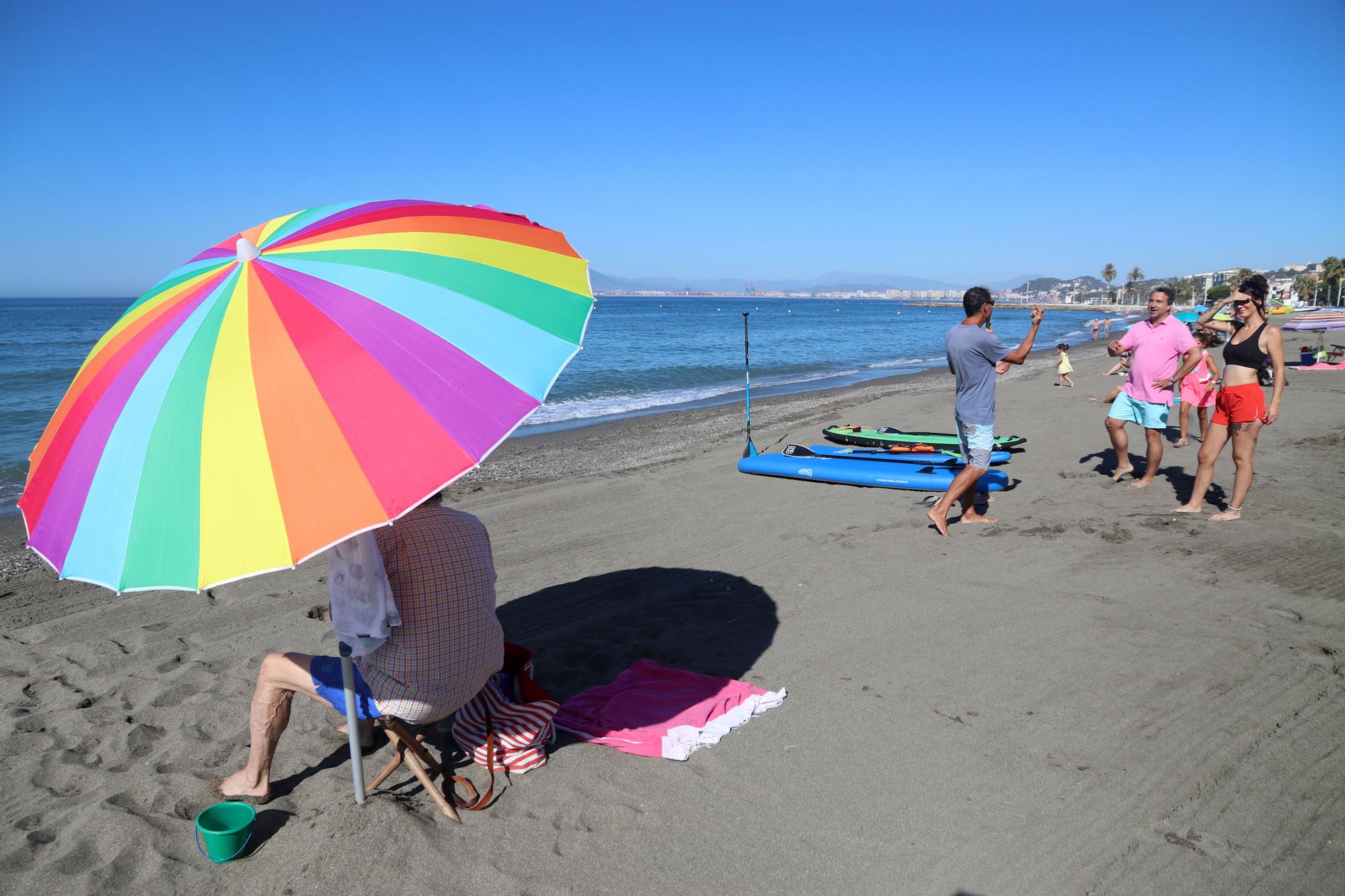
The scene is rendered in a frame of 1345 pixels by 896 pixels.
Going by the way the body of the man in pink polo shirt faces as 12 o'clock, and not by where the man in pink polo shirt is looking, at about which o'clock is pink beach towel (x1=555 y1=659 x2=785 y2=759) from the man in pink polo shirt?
The pink beach towel is roughly at 11 o'clock from the man in pink polo shirt.

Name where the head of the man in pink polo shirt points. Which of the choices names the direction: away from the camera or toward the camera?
toward the camera

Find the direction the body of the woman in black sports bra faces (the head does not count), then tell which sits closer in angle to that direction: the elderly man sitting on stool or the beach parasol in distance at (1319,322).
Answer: the elderly man sitting on stool

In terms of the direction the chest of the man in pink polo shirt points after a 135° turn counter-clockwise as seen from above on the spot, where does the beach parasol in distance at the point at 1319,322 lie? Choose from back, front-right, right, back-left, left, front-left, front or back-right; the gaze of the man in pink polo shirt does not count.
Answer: left

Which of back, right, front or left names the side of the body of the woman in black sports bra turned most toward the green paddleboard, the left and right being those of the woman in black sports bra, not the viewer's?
right

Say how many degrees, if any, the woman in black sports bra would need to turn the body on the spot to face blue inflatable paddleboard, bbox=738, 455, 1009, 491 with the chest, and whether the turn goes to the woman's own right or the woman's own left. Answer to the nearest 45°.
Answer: approximately 45° to the woman's own right

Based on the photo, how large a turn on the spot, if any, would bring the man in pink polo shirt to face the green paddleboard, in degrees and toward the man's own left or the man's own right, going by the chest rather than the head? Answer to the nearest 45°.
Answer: approximately 90° to the man's own right

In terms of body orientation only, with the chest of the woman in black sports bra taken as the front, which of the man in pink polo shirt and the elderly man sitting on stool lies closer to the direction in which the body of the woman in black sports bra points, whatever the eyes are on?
the elderly man sitting on stool

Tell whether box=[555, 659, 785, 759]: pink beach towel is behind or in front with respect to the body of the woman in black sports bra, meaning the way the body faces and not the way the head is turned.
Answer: in front

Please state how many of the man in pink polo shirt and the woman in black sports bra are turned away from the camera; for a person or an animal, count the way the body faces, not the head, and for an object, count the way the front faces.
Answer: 0

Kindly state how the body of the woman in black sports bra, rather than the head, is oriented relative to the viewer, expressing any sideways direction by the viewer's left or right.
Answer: facing the viewer and to the left of the viewer

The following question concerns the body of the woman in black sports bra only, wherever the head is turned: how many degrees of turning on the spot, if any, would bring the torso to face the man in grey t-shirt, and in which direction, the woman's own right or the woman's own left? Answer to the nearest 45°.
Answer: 0° — they already face them

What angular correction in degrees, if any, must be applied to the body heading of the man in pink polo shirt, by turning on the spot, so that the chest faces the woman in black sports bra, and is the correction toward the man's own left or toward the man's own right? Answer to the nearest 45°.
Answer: approximately 90° to the man's own left

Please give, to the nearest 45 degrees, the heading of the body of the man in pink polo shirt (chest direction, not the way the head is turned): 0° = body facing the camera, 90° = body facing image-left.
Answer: approximately 45°
